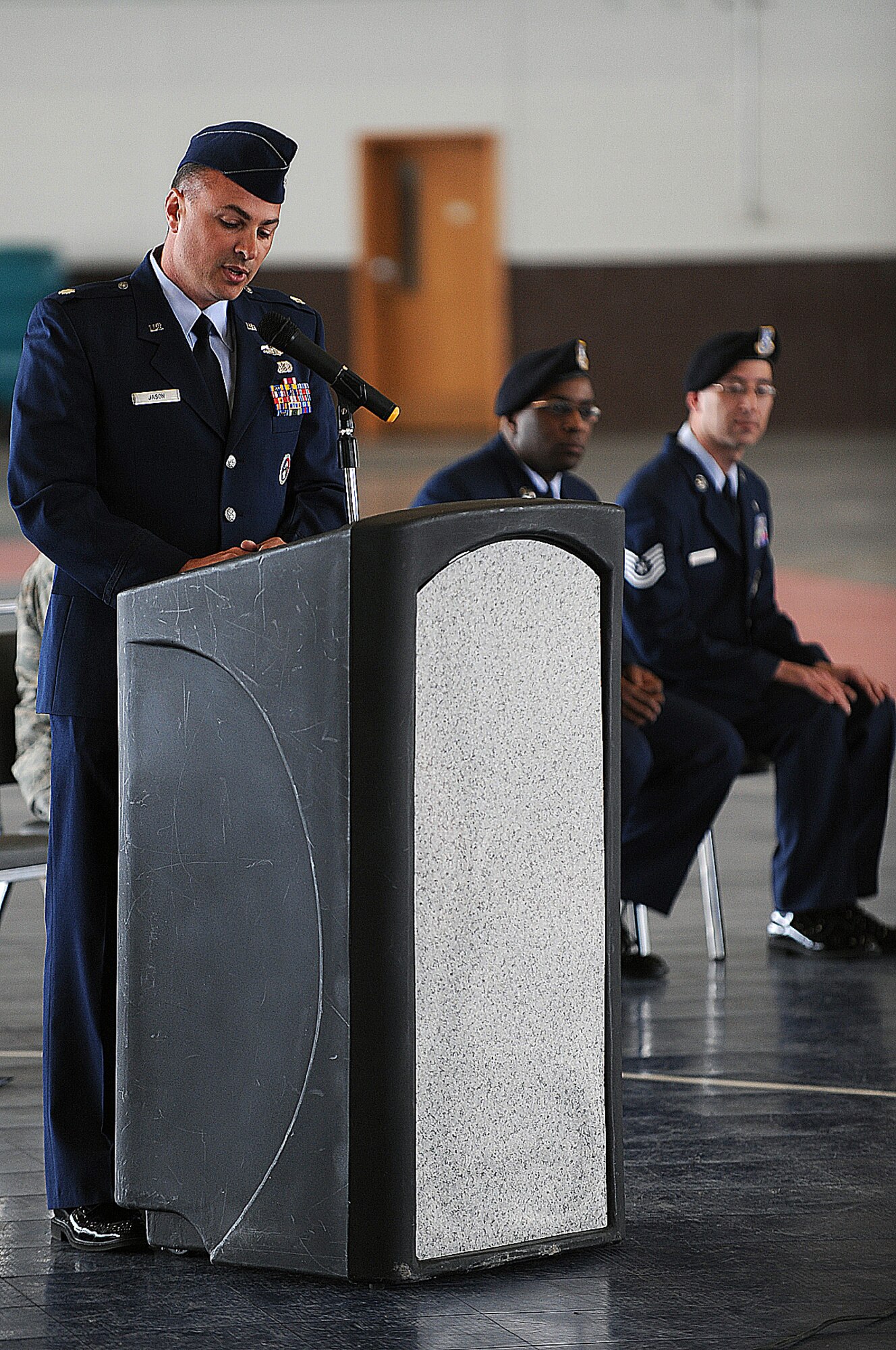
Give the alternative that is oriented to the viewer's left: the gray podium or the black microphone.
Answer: the black microphone

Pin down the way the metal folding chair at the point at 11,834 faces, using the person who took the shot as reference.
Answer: facing to the right of the viewer

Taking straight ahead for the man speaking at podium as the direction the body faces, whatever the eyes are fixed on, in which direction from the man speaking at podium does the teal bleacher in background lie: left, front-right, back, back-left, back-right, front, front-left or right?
back-left

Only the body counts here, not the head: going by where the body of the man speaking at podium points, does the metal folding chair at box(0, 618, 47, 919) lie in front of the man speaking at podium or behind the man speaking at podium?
behind

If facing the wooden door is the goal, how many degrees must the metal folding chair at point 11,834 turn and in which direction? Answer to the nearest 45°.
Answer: approximately 90° to its left

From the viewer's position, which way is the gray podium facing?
facing the viewer and to the right of the viewer

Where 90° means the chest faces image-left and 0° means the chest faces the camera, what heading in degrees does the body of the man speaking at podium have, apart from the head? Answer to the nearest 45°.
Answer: approximately 315°

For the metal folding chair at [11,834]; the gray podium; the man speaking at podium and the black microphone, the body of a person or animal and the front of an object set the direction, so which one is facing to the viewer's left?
the black microphone

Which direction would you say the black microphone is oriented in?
to the viewer's left
